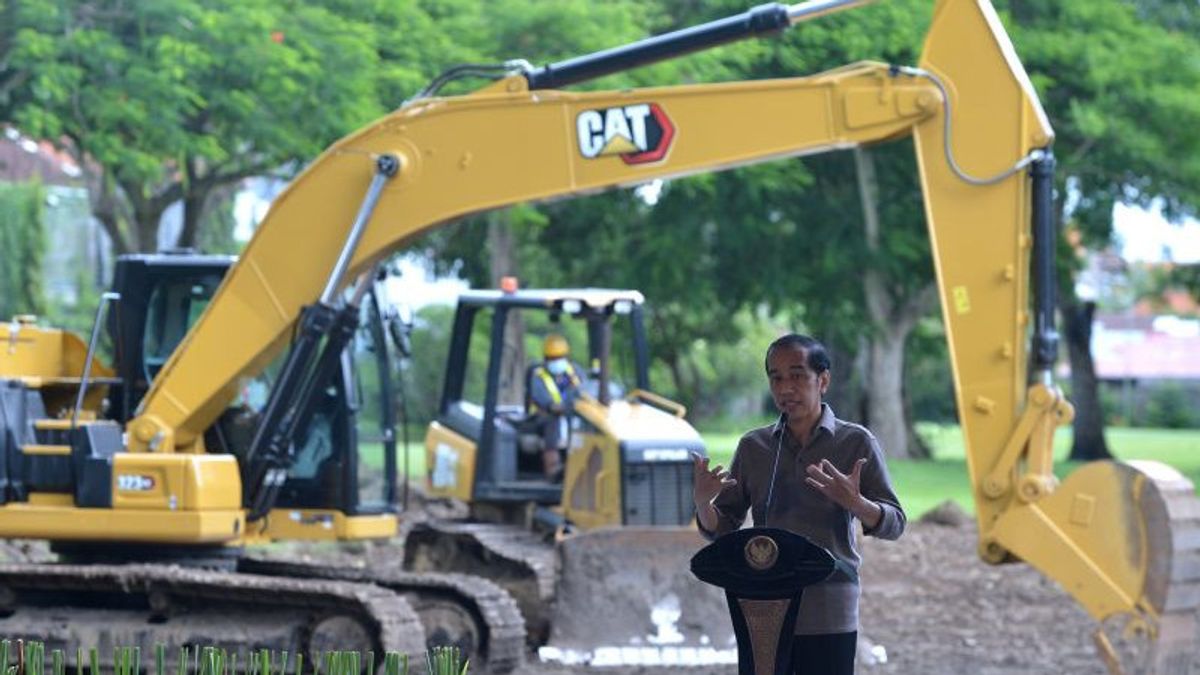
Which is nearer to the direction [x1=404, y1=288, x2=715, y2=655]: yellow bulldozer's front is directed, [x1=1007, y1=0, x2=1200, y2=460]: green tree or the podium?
the podium

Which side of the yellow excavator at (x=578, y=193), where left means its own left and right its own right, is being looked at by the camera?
right

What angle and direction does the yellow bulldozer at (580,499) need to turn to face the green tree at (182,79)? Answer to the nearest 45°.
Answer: approximately 180°

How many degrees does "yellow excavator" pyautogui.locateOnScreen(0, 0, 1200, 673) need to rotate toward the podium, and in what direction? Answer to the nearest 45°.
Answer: approximately 90° to its right

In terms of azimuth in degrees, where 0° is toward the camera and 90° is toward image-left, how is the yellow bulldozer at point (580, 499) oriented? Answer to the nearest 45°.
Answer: approximately 315°

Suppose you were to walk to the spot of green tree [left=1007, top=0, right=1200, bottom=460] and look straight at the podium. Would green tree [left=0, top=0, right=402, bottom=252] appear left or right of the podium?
right

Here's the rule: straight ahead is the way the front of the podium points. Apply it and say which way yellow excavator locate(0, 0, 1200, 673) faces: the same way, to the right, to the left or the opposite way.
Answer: to the left

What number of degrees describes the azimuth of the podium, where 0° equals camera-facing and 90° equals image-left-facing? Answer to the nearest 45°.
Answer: approximately 0°
